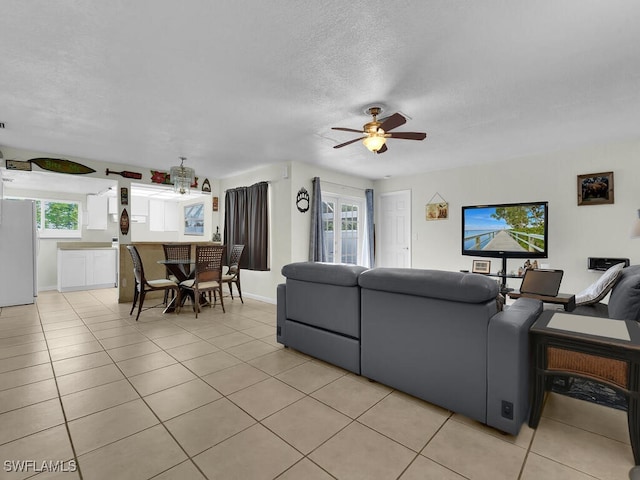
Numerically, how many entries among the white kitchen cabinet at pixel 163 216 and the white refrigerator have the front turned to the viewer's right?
1

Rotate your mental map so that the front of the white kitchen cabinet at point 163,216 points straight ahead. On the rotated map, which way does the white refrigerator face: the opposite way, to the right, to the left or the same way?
to the left

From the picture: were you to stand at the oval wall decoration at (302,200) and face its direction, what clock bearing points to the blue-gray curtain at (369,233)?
The blue-gray curtain is roughly at 9 o'clock from the oval wall decoration.

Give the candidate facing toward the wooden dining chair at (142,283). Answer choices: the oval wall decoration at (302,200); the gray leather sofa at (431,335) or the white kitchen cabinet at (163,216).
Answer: the white kitchen cabinet

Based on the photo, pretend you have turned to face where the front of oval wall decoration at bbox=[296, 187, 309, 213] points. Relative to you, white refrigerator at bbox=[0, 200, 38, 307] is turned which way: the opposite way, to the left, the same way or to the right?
to the left

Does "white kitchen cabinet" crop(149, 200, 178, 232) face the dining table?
yes

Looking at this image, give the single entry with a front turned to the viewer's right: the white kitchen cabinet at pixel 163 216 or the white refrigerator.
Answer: the white refrigerator

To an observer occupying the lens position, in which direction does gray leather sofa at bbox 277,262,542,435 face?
facing away from the viewer and to the right of the viewer

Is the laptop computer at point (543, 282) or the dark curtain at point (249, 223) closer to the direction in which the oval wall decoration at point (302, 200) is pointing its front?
the laptop computer

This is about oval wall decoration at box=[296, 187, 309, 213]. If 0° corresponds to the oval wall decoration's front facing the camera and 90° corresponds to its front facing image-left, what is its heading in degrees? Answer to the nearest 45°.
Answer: approximately 315°

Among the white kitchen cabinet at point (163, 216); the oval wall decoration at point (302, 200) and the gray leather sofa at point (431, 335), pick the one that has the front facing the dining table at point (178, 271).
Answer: the white kitchen cabinet

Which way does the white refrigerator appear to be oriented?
to the viewer's right

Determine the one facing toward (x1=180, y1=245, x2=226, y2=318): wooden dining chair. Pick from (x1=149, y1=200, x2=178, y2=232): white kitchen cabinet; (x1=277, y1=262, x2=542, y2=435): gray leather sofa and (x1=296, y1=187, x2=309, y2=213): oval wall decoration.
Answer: the white kitchen cabinet
